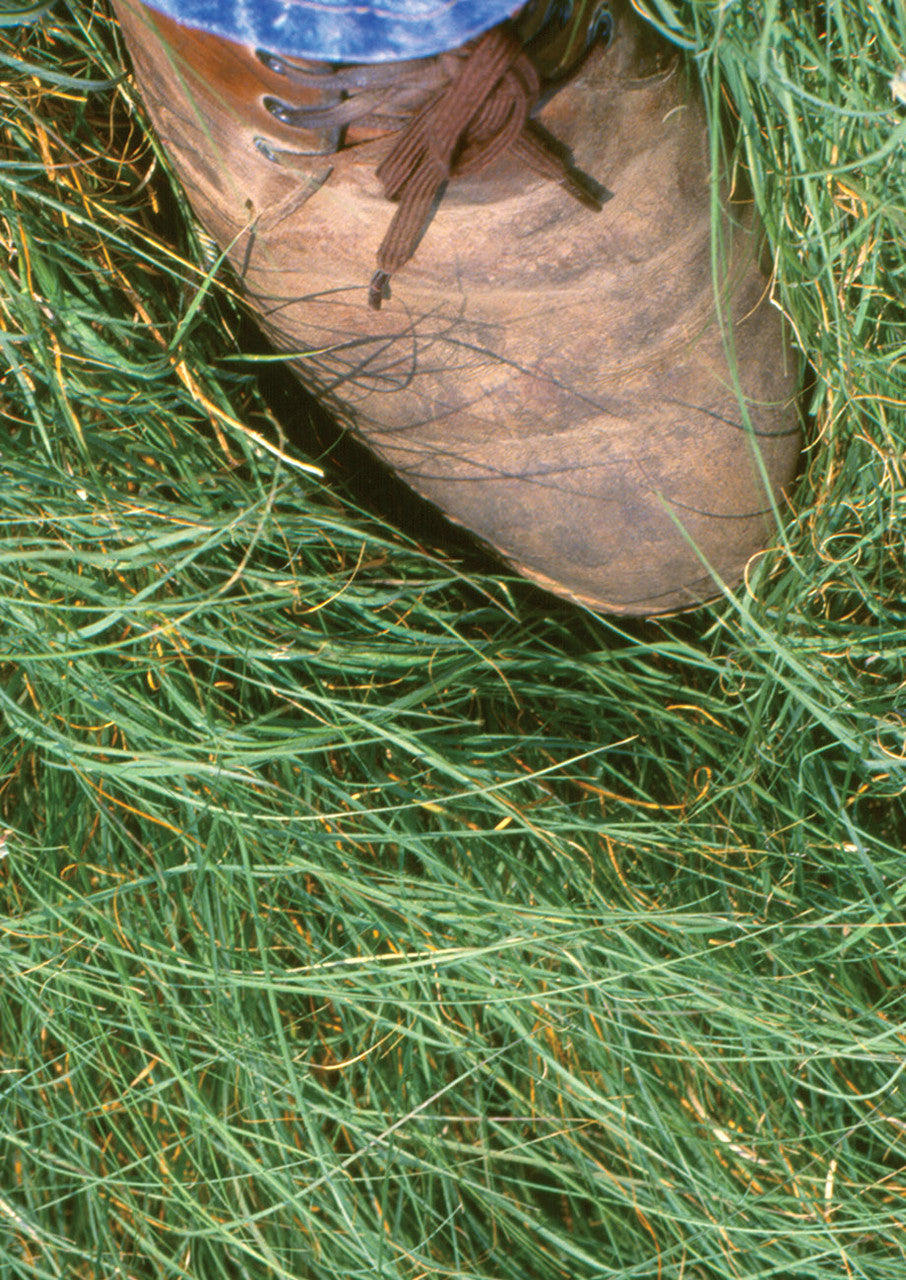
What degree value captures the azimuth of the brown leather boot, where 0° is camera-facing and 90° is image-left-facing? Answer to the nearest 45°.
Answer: approximately 315°
